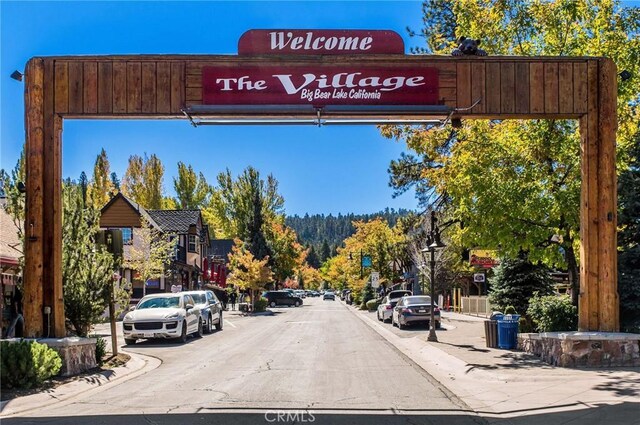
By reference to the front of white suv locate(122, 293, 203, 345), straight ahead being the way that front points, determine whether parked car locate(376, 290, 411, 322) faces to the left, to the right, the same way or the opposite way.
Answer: the opposite way

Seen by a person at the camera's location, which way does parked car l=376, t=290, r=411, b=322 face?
facing away from the viewer and to the right of the viewer

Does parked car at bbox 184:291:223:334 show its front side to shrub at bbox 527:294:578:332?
no

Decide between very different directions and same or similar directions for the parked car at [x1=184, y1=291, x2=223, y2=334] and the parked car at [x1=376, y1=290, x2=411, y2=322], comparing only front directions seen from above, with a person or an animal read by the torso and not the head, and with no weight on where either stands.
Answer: very different directions

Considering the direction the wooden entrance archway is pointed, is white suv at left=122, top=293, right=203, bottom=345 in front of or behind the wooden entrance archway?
behind

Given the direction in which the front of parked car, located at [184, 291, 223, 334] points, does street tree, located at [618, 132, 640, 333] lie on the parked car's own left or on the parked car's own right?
on the parked car's own left

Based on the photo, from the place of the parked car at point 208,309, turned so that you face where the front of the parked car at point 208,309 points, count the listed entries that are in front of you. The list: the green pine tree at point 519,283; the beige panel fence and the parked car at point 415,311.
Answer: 0

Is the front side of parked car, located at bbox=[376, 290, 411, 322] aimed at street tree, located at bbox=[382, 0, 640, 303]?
no

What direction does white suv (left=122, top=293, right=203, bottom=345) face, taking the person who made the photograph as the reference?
facing the viewer and to the left of the viewer

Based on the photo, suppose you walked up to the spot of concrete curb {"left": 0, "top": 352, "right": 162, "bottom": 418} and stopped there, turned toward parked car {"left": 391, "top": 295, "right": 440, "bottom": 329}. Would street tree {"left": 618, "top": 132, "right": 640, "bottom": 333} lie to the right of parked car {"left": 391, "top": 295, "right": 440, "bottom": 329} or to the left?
right

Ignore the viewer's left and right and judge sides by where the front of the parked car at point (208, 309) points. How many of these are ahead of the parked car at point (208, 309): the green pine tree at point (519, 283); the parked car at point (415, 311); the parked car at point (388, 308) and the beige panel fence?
0

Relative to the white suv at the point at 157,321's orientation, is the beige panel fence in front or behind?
behind

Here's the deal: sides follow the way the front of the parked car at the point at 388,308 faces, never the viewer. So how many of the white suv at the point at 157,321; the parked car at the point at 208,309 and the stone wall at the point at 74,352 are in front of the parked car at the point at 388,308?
0

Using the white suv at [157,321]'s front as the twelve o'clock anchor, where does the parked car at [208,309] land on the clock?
The parked car is roughly at 5 o'clock from the white suv.

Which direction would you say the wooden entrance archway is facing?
toward the camera

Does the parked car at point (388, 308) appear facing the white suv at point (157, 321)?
no

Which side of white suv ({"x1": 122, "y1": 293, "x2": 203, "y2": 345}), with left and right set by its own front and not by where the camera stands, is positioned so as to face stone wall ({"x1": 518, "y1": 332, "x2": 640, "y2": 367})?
left
